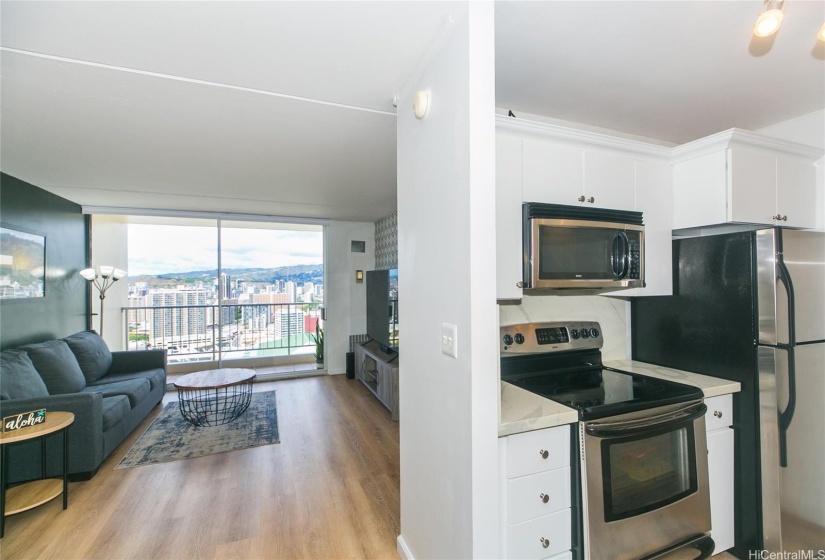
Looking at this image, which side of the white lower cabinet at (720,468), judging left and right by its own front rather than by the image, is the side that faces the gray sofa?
right

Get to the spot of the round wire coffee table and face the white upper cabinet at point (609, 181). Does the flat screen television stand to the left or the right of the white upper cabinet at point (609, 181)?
left

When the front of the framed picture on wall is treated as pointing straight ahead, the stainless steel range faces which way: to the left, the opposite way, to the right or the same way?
to the right

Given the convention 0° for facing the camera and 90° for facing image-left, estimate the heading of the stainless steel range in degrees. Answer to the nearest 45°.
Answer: approximately 315°

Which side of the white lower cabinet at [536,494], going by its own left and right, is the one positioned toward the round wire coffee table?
back

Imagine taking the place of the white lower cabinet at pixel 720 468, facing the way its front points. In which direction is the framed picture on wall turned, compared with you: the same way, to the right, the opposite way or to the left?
to the left

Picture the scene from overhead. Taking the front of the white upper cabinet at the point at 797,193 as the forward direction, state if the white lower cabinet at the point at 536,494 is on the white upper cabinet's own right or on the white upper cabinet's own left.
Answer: on the white upper cabinet's own right

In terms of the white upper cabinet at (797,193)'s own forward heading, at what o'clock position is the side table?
The side table is roughly at 3 o'clock from the white upper cabinet.

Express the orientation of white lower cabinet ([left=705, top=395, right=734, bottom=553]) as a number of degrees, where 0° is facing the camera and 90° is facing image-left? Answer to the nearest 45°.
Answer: approximately 315°

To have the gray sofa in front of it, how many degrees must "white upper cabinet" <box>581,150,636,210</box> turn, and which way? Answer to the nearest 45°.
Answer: approximately 135° to its right

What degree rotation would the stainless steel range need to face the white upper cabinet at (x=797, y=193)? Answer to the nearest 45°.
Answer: approximately 90° to its left

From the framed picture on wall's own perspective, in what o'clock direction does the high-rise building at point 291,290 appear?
The high-rise building is roughly at 10 o'clock from the framed picture on wall.
